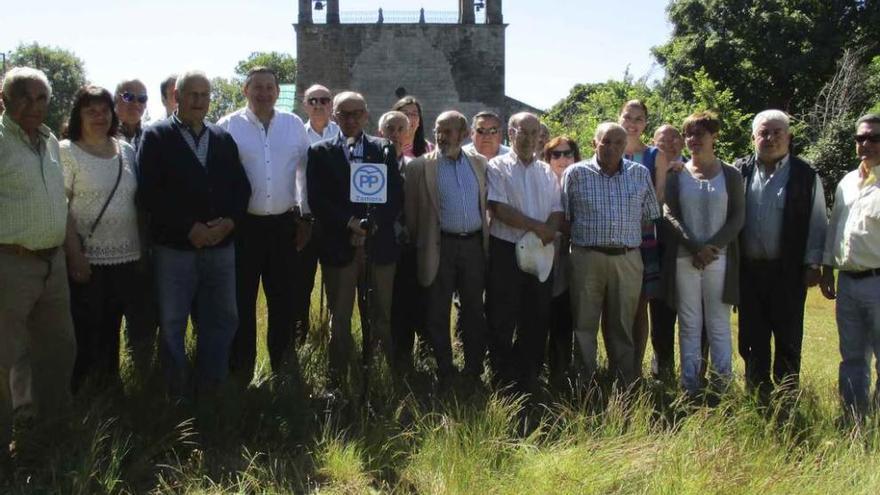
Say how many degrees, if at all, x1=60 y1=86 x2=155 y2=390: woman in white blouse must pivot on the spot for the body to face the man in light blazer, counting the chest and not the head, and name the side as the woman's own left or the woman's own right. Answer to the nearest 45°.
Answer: approximately 90° to the woman's own left

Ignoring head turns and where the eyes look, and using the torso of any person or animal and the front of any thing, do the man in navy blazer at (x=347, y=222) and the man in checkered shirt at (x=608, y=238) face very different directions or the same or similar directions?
same or similar directions

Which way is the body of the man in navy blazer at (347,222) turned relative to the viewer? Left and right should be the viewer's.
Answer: facing the viewer

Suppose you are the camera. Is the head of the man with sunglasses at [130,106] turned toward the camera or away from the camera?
toward the camera

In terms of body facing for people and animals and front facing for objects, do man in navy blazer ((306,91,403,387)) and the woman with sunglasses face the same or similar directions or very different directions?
same or similar directions

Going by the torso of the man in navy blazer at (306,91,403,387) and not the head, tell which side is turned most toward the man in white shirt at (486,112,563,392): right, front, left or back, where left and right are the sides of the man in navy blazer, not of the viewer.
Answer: left

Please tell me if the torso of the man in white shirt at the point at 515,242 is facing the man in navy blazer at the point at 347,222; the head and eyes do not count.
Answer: no

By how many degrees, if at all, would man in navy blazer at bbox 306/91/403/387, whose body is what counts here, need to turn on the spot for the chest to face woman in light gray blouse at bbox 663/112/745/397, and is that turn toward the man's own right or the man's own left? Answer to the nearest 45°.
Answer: approximately 90° to the man's own left

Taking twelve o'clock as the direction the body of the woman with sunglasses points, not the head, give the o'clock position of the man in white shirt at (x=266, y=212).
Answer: The man in white shirt is roughly at 2 o'clock from the woman with sunglasses.

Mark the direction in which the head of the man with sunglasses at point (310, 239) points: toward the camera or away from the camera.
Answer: toward the camera

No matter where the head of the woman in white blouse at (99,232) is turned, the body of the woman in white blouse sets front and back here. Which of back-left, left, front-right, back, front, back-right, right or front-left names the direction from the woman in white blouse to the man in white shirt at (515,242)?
left

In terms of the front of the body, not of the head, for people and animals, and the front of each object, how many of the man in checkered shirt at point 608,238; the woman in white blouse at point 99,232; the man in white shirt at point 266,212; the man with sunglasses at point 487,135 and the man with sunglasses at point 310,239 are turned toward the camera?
5

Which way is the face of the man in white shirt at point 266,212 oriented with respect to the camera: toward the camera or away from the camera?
toward the camera

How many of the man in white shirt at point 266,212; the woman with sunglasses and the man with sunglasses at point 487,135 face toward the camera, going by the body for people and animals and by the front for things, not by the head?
3

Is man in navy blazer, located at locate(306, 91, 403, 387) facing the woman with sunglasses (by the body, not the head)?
no

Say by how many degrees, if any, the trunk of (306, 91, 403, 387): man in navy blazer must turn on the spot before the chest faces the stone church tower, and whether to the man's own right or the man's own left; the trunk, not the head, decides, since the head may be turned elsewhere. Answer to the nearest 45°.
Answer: approximately 180°

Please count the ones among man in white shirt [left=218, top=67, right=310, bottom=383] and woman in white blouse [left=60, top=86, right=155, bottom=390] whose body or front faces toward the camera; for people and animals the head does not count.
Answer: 2

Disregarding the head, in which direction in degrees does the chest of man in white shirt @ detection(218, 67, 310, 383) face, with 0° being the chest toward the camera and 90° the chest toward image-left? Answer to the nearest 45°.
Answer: approximately 0°

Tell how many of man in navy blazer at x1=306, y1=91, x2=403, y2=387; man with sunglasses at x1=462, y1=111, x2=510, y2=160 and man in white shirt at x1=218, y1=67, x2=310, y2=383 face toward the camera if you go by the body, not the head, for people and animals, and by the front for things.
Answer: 3

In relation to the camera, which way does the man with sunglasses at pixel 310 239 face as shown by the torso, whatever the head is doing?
toward the camera

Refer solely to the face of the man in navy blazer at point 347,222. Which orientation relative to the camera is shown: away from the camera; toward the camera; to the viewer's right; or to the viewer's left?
toward the camera

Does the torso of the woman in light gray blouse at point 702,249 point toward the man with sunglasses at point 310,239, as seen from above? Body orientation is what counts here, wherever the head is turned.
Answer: no

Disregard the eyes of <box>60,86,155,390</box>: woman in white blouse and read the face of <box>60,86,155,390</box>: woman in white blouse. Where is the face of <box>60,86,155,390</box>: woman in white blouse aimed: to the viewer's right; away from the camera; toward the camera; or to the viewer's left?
toward the camera
